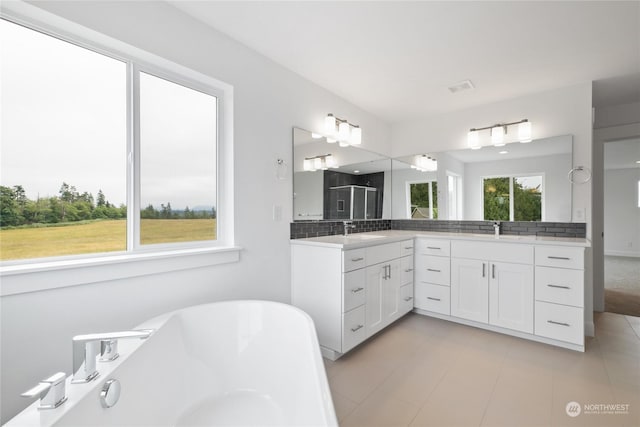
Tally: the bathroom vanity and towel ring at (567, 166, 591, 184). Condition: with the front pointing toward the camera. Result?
2

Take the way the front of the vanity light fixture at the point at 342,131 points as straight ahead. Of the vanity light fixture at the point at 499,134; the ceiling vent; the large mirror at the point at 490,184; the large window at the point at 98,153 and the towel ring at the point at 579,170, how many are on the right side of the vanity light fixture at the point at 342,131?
1

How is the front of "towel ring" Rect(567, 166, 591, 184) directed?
toward the camera

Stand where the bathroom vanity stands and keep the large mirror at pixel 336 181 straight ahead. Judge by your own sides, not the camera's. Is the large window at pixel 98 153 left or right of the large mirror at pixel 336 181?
left

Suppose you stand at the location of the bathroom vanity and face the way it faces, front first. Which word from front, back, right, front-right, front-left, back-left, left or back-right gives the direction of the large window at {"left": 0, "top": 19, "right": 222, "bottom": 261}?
front-right

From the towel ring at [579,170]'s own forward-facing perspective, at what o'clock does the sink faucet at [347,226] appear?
The sink faucet is roughly at 2 o'clock from the towel ring.

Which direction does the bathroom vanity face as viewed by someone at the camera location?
facing the viewer

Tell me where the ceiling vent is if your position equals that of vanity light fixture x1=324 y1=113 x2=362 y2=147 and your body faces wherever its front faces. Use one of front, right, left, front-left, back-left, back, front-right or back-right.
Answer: front-left

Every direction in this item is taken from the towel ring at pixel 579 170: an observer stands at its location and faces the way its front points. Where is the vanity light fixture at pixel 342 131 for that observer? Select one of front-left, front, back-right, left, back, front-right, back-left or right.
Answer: front-right

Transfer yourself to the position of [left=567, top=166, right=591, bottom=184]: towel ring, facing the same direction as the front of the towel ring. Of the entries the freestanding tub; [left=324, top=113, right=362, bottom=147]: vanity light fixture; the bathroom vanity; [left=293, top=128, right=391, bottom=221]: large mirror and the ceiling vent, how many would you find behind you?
0
